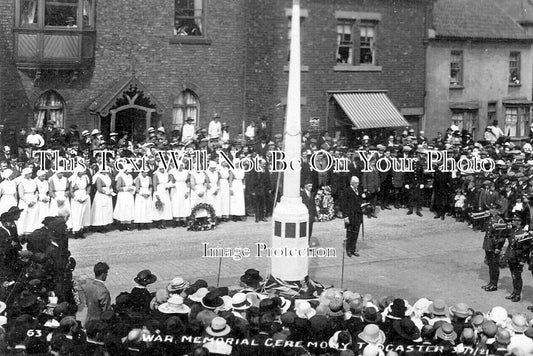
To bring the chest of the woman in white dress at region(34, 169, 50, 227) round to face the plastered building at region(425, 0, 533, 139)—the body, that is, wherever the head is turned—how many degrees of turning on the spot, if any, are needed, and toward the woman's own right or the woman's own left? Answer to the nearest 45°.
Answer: approximately 90° to the woman's own left

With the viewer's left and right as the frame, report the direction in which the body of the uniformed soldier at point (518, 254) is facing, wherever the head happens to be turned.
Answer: facing to the left of the viewer

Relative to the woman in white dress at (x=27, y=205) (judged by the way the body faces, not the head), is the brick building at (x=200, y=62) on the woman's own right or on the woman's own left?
on the woman's own left

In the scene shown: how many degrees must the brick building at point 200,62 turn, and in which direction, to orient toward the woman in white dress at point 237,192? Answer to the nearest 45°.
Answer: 0° — it already faces them

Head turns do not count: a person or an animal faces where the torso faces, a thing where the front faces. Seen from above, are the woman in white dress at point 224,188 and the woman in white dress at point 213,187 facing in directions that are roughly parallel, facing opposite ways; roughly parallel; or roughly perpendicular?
roughly parallel

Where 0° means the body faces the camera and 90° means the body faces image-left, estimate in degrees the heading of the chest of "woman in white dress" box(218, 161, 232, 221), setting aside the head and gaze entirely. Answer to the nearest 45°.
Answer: approximately 0°

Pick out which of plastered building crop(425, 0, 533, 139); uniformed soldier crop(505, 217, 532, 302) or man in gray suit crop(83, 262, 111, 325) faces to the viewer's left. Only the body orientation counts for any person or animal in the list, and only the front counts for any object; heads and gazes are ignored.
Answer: the uniformed soldier

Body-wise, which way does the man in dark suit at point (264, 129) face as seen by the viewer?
toward the camera

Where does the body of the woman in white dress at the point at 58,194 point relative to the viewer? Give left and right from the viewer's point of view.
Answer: facing the viewer and to the right of the viewer

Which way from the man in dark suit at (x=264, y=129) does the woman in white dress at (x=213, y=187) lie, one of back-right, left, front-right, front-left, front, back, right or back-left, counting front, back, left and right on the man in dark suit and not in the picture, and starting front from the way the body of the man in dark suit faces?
front
